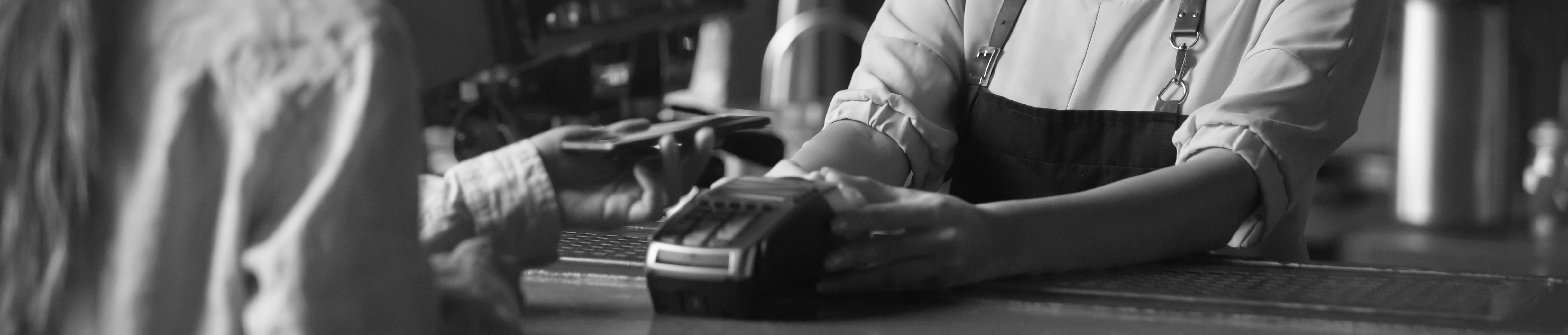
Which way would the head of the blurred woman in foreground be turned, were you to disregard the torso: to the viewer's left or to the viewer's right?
to the viewer's right

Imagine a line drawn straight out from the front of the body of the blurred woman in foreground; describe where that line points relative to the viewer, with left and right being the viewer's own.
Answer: facing away from the viewer and to the right of the viewer

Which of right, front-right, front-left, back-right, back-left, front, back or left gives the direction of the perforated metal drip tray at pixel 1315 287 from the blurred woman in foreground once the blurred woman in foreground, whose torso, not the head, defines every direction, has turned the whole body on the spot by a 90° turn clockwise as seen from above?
front-left

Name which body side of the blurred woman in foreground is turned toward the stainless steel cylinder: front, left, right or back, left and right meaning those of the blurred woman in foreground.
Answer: front
